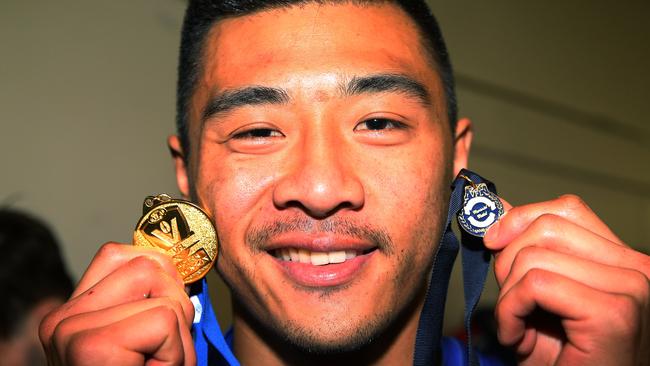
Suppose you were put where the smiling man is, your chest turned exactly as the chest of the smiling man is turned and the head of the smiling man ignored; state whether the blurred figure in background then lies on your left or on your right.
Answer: on your right

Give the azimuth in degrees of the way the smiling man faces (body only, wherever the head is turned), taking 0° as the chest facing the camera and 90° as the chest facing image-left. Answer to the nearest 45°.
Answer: approximately 0°
